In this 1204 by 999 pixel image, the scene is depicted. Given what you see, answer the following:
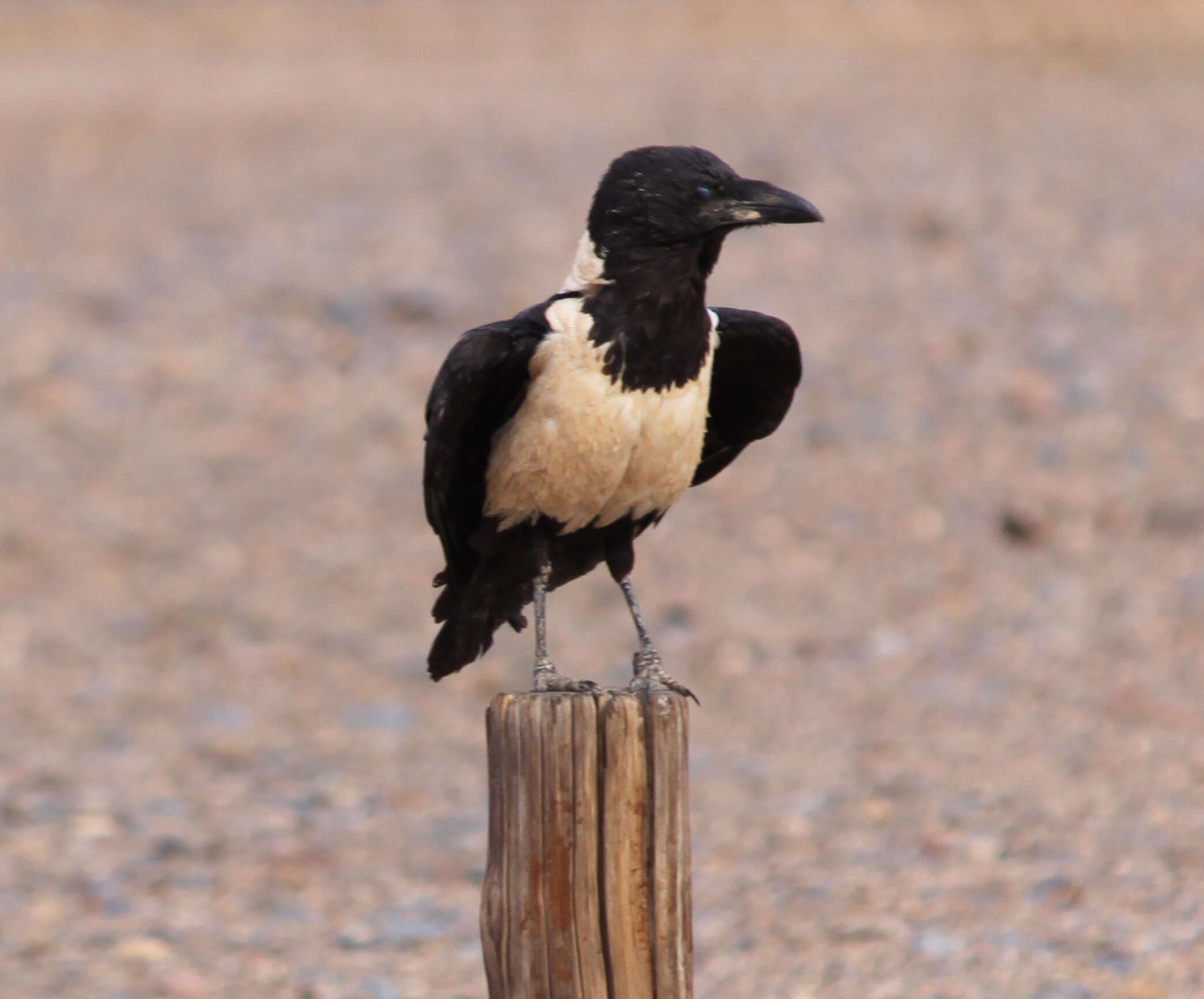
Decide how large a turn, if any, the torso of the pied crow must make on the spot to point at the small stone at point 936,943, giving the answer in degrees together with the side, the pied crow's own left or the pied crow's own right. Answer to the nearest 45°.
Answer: approximately 135° to the pied crow's own left

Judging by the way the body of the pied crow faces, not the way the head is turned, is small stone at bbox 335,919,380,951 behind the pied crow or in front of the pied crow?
behind

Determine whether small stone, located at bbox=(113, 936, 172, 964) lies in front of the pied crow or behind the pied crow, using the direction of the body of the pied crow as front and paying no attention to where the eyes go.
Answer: behind

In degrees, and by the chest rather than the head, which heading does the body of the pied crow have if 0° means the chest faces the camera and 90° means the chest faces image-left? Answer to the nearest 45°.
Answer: approximately 315°
